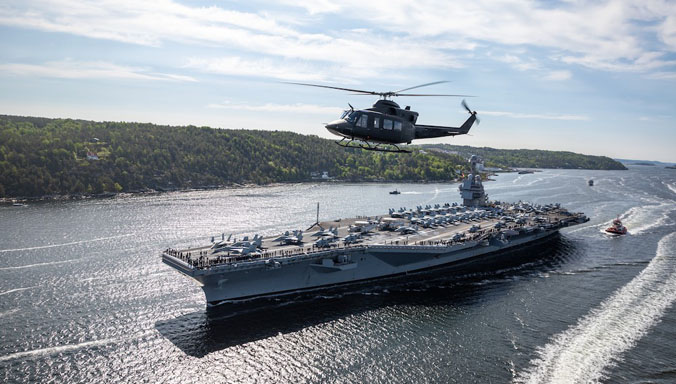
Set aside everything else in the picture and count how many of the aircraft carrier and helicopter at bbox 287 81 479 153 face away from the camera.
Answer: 0

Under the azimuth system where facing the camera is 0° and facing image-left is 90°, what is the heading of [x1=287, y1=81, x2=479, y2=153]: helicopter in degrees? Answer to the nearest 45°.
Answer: approximately 45°
